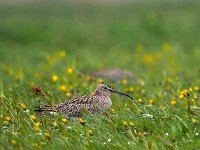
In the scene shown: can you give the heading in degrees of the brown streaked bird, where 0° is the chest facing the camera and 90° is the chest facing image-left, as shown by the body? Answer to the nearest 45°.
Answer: approximately 270°
